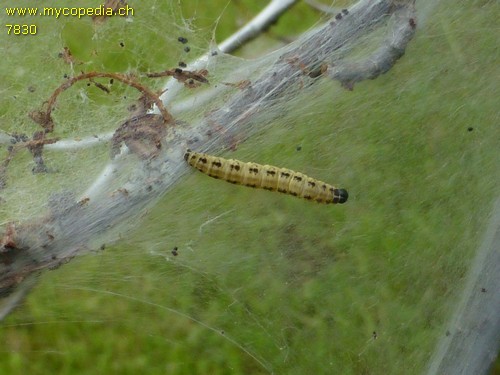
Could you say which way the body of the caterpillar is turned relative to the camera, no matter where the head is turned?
to the viewer's right
